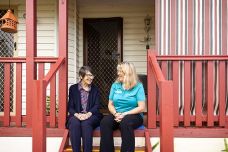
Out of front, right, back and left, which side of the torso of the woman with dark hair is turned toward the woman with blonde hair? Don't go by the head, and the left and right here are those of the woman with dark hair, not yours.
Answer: left

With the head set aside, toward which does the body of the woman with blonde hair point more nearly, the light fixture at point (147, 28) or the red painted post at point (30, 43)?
the red painted post

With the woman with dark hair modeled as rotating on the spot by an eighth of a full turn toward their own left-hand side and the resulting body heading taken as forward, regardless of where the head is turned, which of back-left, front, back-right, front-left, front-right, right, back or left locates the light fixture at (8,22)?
back

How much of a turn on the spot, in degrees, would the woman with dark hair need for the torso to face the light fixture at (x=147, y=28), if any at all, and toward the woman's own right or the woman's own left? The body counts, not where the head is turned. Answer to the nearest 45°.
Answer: approximately 135° to the woman's own left

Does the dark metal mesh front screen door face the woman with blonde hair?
yes

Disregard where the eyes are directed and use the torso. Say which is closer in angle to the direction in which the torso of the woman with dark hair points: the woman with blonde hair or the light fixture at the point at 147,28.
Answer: the woman with blonde hair

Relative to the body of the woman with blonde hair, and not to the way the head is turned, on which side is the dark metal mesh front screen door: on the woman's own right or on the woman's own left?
on the woman's own right

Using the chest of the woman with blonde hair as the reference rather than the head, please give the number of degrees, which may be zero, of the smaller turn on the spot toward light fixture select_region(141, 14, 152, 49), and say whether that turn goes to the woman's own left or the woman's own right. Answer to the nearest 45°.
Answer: approximately 135° to the woman's own right

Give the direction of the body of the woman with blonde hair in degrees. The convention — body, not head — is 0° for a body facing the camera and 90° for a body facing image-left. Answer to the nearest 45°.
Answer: approximately 45°

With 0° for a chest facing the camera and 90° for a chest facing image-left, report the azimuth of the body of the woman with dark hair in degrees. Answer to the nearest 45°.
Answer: approximately 0°

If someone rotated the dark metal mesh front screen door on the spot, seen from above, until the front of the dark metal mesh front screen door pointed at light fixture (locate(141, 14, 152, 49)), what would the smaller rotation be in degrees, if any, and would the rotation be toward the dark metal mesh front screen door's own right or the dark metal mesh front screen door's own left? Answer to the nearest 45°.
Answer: approximately 90° to the dark metal mesh front screen door's own left

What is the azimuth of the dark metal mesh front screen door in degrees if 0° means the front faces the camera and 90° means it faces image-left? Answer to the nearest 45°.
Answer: approximately 0°

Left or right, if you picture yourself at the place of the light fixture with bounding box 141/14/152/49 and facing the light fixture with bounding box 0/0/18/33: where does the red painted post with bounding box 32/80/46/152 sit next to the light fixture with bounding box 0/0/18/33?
left

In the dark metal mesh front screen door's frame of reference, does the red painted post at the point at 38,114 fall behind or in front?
in front
